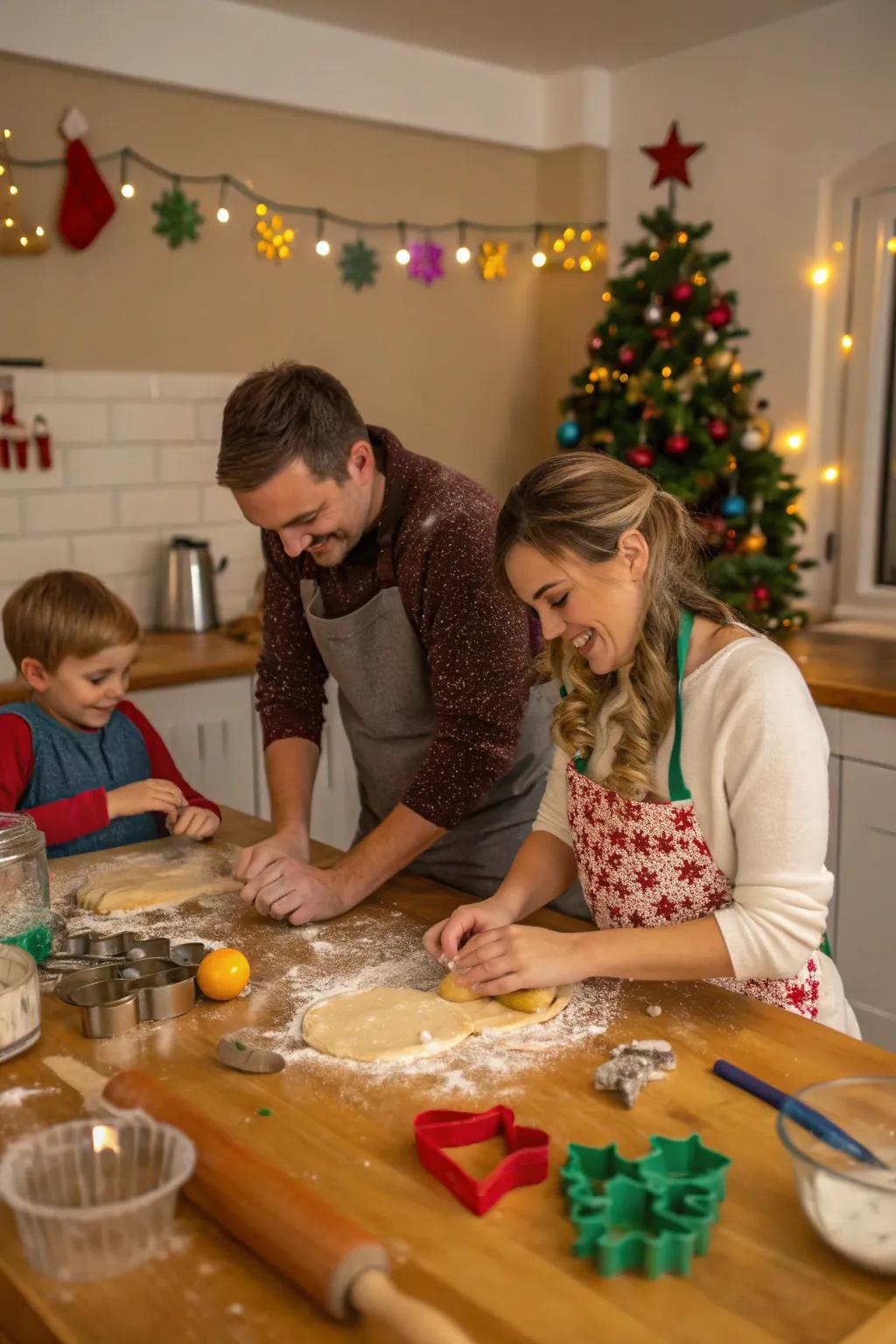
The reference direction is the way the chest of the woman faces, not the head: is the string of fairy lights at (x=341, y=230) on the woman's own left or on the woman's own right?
on the woman's own right

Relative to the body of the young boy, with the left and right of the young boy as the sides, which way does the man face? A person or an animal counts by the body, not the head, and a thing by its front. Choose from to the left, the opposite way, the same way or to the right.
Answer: to the right

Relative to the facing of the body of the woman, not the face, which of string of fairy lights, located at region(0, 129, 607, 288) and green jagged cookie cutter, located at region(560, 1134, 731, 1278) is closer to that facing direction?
the green jagged cookie cutter

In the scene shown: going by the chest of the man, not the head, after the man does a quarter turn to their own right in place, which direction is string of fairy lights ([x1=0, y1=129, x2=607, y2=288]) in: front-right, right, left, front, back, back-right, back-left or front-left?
front-right

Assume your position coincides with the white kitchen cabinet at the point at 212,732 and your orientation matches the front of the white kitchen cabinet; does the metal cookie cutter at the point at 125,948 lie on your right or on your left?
on your right

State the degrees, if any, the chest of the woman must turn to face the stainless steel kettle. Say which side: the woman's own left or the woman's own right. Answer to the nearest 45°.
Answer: approximately 90° to the woman's own right
